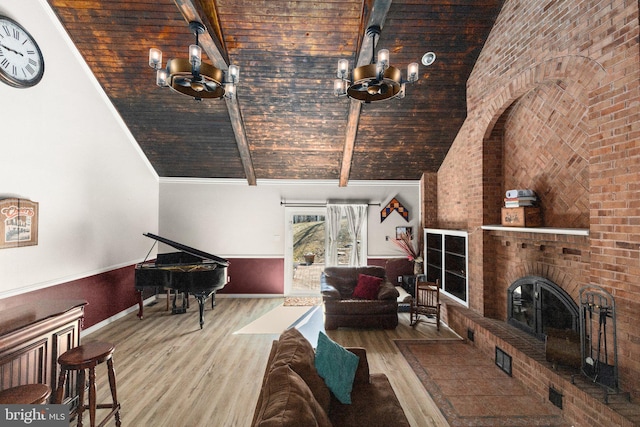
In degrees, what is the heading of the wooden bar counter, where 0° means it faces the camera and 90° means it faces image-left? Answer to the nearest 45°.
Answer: approximately 315°

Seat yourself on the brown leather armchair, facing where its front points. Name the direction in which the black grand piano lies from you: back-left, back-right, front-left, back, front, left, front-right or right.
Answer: right

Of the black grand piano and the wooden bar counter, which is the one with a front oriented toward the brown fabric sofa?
the wooden bar counter

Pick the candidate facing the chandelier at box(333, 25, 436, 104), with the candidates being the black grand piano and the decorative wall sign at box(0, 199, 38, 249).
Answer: the decorative wall sign

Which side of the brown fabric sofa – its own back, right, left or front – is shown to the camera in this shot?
right

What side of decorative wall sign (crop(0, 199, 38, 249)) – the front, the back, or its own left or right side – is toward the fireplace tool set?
front

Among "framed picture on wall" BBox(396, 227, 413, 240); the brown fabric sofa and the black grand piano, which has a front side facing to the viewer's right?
the brown fabric sofa

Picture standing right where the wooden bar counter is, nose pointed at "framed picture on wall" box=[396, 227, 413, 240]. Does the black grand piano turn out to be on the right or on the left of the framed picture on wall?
left

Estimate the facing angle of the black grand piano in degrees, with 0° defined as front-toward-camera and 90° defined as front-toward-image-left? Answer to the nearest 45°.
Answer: approximately 135°

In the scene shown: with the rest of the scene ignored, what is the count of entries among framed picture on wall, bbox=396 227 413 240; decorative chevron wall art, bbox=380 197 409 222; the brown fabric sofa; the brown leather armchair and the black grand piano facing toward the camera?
3

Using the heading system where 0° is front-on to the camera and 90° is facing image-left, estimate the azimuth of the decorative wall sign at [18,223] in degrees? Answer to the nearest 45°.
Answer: approximately 315°

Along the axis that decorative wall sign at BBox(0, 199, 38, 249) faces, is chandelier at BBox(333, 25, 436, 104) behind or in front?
in front

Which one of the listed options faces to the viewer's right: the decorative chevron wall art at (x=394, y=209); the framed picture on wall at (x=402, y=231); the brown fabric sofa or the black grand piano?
the brown fabric sofa

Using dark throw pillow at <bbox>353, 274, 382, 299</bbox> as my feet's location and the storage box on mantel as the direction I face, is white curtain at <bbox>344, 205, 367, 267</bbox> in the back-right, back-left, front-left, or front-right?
back-left

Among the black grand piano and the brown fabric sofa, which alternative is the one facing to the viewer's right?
the brown fabric sofa
